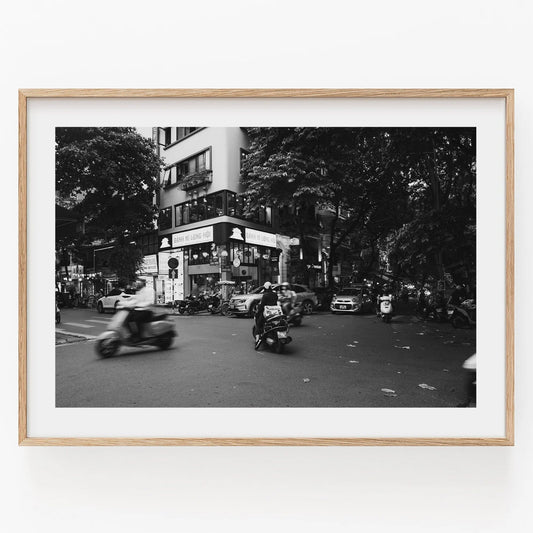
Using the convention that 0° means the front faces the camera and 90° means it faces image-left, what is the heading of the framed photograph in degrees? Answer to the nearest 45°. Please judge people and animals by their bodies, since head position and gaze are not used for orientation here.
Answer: approximately 0°
